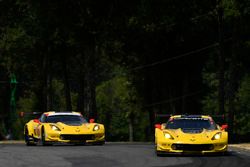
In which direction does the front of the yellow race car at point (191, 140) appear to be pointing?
toward the camera

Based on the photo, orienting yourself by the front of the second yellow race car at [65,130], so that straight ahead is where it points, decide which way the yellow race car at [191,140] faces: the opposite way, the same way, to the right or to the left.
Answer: the same way

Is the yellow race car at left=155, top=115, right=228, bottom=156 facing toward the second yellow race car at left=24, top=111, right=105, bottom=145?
no

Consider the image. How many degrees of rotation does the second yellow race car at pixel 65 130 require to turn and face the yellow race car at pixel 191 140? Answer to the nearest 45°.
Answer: approximately 45° to its left

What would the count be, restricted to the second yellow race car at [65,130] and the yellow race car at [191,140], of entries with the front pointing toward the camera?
2
